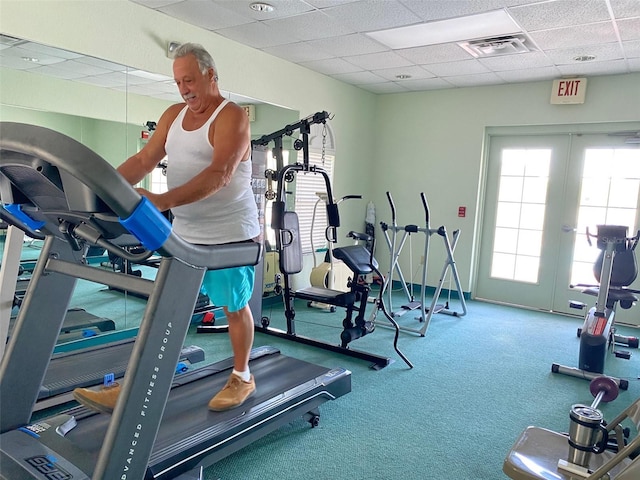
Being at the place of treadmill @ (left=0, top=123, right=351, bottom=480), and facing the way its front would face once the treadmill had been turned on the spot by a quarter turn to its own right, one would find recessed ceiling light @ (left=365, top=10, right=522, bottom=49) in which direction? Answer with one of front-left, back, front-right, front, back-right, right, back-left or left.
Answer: right

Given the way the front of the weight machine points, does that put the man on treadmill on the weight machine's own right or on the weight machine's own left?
on the weight machine's own right

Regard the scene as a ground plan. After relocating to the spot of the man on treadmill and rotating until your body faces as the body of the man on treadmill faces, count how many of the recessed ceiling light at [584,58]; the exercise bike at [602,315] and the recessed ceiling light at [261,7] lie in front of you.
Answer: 0

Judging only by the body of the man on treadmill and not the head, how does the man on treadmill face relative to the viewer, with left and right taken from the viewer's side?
facing the viewer and to the left of the viewer

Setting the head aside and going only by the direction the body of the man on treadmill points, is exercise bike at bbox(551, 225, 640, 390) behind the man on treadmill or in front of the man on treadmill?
behind

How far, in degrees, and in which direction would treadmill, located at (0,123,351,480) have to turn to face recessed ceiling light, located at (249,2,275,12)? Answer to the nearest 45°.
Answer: approximately 135° to its right

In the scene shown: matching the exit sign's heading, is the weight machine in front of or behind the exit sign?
in front

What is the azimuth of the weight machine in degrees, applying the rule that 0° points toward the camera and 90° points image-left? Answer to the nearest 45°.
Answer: approximately 315°

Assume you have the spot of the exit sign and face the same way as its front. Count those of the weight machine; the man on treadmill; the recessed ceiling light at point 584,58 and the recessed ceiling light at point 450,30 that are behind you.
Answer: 0

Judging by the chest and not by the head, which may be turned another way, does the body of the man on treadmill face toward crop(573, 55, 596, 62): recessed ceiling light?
no

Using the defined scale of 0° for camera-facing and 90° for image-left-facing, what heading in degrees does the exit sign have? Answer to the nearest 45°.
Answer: approximately 0°

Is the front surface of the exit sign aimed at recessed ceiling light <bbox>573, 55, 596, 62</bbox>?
yes

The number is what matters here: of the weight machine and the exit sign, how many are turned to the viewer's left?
0

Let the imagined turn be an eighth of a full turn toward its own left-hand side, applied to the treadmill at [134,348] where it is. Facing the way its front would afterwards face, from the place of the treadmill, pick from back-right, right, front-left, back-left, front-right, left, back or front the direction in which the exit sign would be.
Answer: back-left

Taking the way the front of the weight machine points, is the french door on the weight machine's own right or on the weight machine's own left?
on the weight machine's own left

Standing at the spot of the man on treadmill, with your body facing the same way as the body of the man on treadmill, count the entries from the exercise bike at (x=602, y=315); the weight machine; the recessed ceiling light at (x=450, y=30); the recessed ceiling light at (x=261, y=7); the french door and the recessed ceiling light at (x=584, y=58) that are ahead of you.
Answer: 0

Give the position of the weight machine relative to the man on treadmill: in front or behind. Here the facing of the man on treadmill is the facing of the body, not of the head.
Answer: behind

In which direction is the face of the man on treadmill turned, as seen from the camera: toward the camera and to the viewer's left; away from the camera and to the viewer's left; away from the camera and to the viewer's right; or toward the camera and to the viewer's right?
toward the camera and to the viewer's left
